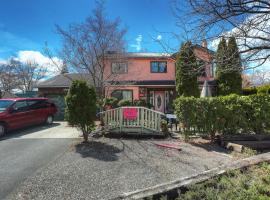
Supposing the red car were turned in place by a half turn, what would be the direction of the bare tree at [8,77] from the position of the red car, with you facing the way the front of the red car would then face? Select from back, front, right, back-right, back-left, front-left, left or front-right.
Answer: front-left

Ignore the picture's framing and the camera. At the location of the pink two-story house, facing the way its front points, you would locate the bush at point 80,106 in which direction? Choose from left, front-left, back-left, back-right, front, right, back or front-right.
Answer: front

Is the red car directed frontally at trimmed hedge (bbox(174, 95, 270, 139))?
no

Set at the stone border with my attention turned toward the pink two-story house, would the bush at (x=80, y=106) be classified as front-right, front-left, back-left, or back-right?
front-left

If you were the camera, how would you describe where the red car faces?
facing the viewer and to the left of the viewer

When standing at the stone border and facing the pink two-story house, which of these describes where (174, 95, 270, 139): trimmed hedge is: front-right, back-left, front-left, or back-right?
front-right

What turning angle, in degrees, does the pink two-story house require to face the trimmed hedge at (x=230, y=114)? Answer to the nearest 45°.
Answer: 0° — it already faces it

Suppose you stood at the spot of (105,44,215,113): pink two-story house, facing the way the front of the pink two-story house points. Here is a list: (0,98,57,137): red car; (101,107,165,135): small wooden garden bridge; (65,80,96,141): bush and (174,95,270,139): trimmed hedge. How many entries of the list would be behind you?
0

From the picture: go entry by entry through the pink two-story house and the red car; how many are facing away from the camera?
0

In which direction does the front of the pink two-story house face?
toward the camera

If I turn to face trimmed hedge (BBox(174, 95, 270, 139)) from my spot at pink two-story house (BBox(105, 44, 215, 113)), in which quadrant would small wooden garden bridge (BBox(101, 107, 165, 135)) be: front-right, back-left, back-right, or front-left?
front-right

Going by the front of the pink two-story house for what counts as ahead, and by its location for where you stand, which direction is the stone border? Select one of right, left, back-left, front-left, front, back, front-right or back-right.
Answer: front
